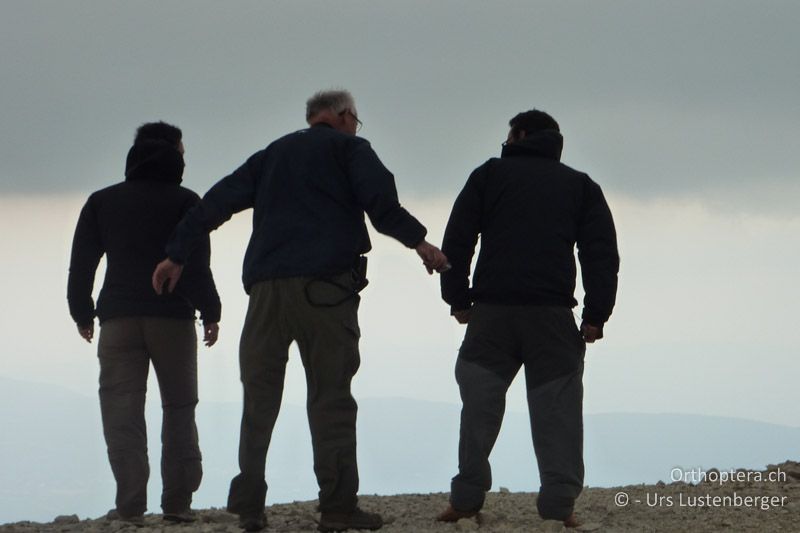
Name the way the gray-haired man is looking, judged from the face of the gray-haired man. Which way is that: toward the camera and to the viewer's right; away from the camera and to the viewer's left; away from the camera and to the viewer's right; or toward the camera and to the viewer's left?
away from the camera and to the viewer's right

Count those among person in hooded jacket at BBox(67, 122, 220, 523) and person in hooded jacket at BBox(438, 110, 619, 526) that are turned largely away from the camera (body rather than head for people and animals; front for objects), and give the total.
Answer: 2

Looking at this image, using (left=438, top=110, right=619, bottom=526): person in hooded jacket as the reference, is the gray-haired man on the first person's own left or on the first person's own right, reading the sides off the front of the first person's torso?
on the first person's own left

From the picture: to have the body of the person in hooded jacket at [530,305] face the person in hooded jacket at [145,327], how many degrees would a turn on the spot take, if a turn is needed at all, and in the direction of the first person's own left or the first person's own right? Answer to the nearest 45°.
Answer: approximately 90° to the first person's own left

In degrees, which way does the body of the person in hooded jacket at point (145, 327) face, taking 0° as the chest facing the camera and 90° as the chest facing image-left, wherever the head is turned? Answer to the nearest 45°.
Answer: approximately 180°

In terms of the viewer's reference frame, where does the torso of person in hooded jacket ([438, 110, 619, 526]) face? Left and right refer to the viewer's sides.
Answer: facing away from the viewer

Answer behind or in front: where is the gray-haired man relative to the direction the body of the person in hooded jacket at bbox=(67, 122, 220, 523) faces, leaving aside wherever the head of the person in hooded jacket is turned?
behind

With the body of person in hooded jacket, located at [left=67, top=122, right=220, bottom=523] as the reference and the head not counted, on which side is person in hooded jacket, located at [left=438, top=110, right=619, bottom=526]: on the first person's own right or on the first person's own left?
on the first person's own right
